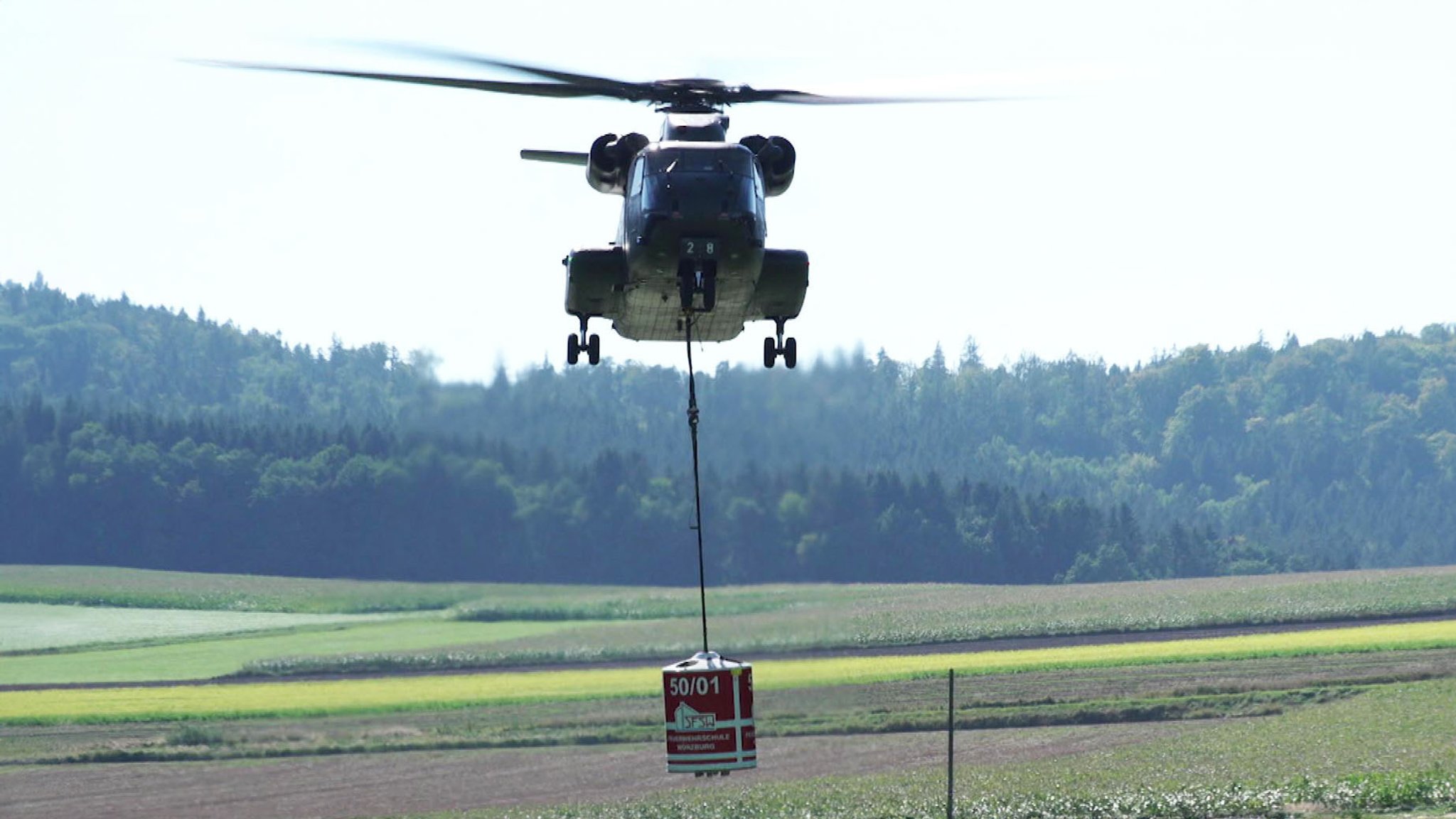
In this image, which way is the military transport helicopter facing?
toward the camera
